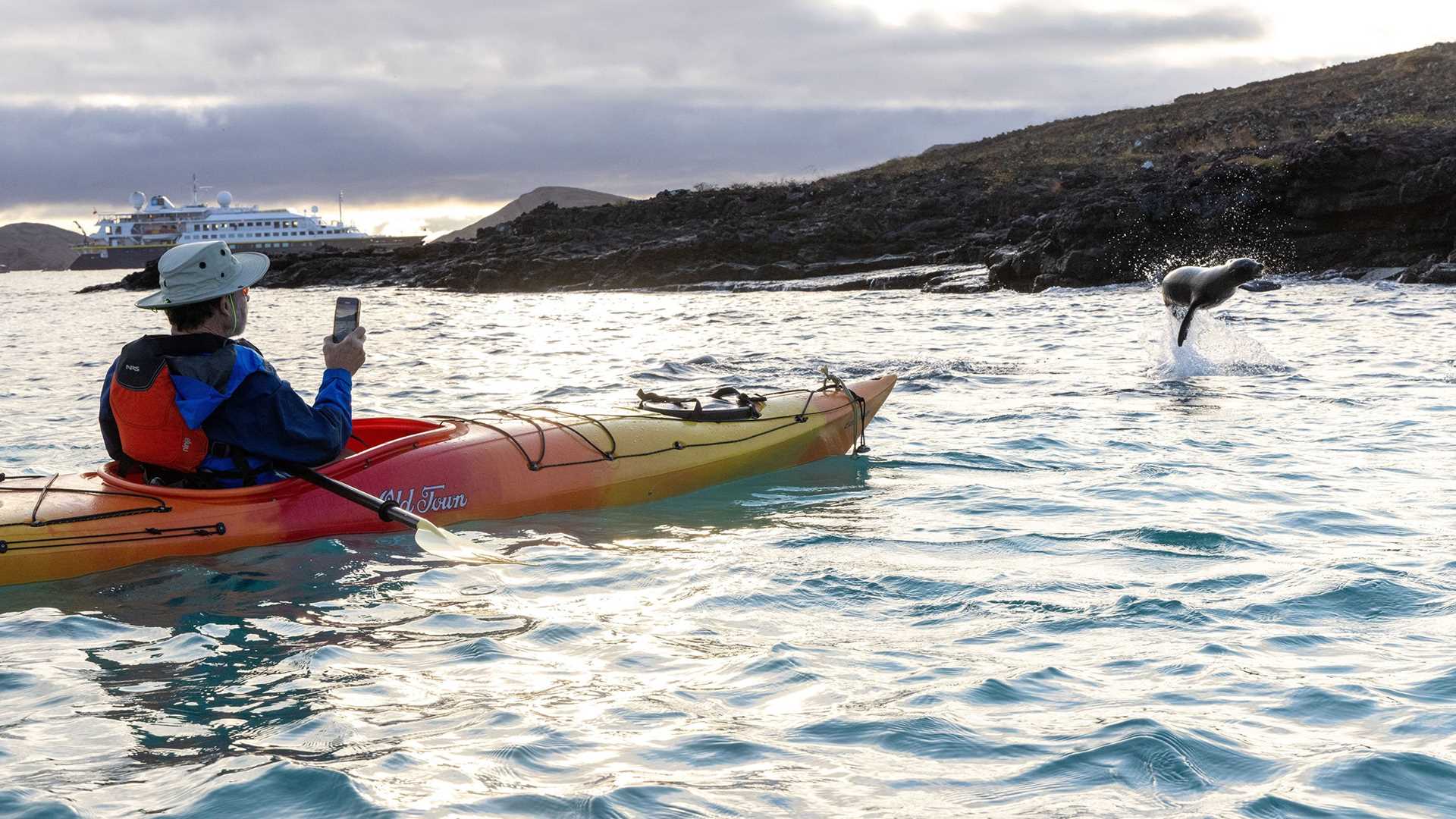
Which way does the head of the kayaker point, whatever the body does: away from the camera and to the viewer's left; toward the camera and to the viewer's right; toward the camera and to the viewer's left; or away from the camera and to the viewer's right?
away from the camera and to the viewer's right

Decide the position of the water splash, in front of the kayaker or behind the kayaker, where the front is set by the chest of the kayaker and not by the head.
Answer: in front

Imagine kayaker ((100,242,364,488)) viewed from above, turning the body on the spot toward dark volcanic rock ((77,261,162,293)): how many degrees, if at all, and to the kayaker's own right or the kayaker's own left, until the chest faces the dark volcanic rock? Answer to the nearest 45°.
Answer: approximately 45° to the kayaker's own left

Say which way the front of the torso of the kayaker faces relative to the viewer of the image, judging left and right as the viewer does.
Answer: facing away from the viewer and to the right of the viewer
